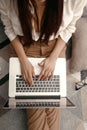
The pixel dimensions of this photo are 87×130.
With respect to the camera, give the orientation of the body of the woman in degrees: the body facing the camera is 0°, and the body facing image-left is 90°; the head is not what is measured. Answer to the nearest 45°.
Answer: approximately 0°
